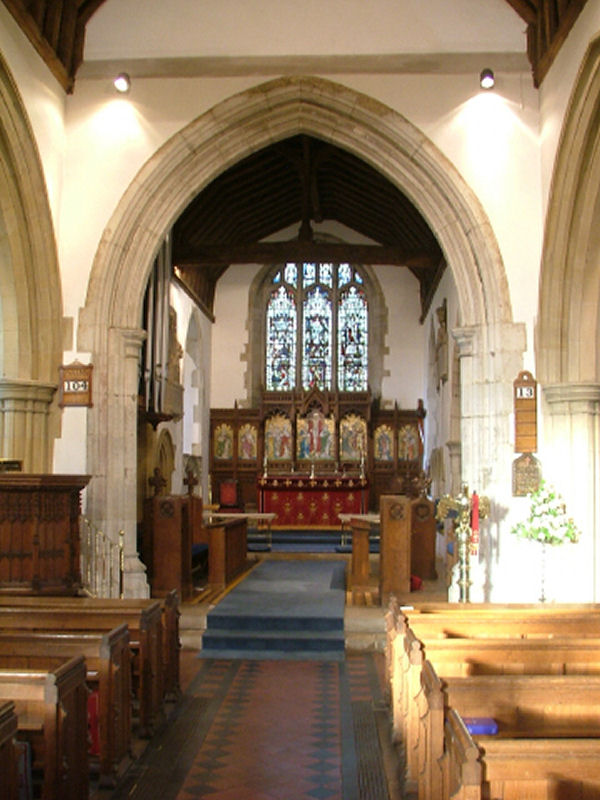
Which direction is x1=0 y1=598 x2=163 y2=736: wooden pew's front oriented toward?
away from the camera

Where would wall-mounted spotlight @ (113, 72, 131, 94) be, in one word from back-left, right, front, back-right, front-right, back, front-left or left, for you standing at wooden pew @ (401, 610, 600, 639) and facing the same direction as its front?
front-left

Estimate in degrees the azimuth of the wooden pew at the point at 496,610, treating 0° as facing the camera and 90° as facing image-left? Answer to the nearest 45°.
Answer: approximately 180°

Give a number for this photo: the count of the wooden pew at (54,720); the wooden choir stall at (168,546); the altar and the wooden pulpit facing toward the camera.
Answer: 2

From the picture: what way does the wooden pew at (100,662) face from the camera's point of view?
away from the camera

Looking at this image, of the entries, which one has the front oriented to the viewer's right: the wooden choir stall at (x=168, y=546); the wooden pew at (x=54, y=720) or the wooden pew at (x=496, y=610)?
the wooden choir stall

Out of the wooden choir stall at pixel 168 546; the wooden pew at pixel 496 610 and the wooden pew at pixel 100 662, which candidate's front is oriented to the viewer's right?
the wooden choir stall

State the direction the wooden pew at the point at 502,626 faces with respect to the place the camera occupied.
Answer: facing away from the viewer

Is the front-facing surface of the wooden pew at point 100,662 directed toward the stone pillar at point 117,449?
yes

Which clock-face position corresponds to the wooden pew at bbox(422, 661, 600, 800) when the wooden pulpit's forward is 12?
The wooden pew is roughly at 11 o'clock from the wooden pulpit.

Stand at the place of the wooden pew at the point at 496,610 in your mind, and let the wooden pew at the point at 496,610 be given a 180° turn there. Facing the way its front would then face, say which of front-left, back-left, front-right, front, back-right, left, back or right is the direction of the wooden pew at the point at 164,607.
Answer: right

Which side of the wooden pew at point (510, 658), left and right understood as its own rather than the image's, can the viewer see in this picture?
back

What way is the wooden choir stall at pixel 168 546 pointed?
to the viewer's right

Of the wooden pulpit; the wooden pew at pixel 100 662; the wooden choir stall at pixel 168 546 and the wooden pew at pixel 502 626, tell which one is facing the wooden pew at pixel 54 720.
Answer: the wooden pulpit
